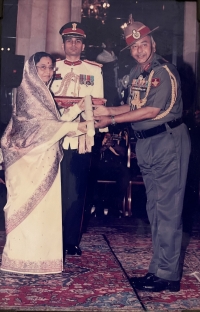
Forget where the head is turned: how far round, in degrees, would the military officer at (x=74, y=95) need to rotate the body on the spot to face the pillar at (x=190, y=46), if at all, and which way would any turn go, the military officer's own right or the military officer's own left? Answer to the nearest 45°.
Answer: approximately 135° to the military officer's own left

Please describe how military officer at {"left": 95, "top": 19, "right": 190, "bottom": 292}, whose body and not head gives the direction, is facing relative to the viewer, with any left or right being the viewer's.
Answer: facing the viewer and to the left of the viewer

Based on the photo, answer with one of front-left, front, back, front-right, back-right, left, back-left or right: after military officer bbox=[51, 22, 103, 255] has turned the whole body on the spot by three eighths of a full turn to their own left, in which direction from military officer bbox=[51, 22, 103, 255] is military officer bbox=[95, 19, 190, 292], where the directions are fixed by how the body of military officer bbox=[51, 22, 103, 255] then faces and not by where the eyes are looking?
right

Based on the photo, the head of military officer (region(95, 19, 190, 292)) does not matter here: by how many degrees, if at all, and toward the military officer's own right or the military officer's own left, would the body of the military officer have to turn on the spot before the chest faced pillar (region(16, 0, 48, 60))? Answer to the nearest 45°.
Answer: approximately 90° to the military officer's own right

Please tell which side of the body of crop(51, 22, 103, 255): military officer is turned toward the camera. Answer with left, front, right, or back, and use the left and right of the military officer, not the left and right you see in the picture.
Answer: front

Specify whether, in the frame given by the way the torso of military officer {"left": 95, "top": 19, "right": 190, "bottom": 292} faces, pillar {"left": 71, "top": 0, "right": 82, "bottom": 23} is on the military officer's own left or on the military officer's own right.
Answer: on the military officer's own right
